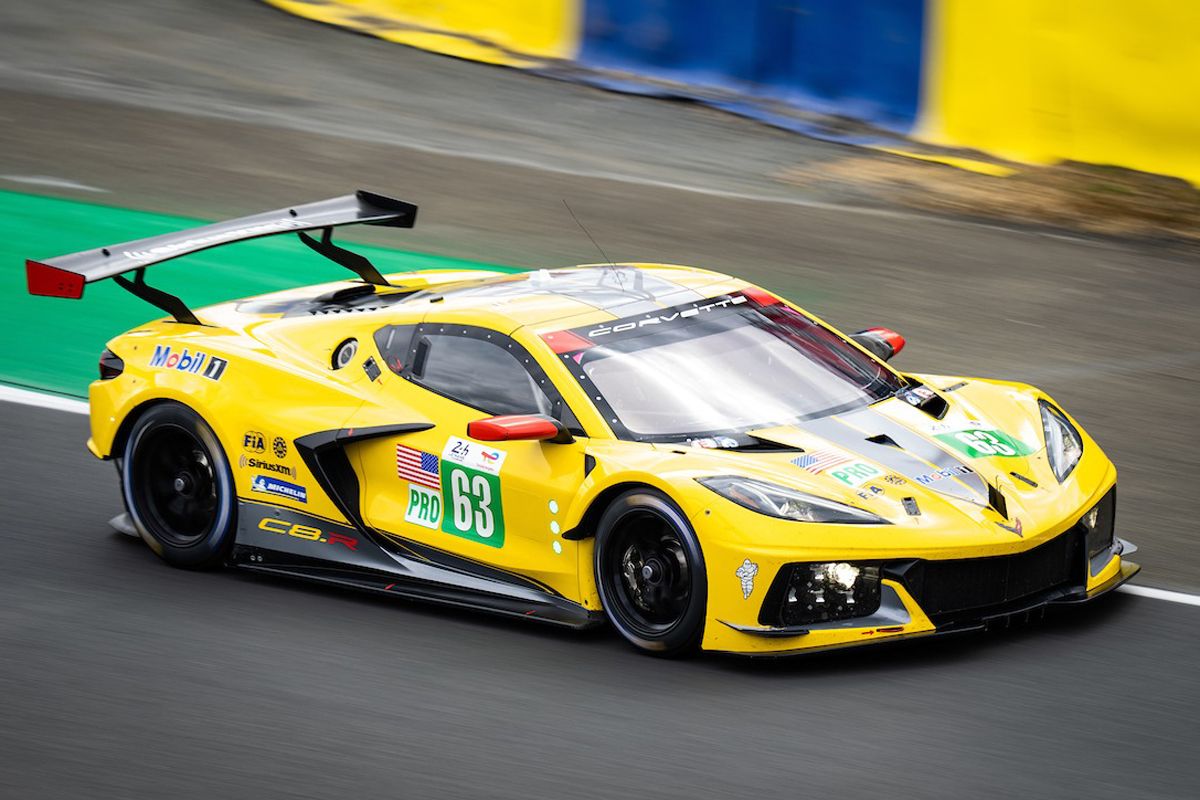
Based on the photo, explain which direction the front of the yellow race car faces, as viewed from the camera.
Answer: facing the viewer and to the right of the viewer

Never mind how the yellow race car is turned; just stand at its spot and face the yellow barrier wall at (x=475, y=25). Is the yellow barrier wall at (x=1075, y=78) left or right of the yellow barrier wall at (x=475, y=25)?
right

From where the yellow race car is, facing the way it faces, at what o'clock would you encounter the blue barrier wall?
The blue barrier wall is roughly at 8 o'clock from the yellow race car.

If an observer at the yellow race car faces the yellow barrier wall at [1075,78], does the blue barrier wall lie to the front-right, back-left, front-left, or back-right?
front-left

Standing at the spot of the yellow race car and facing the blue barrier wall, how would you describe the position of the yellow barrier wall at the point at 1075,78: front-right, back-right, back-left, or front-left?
front-right

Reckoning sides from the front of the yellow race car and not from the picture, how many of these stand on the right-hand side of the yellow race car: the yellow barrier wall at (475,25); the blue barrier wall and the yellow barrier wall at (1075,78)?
0

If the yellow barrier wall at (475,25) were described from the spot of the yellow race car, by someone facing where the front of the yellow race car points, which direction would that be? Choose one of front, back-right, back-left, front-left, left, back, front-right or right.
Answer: back-left

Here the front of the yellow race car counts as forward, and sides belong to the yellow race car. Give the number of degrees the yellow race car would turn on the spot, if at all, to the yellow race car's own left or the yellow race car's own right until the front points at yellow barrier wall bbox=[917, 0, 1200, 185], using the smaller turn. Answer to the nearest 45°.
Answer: approximately 90° to the yellow race car's own left
